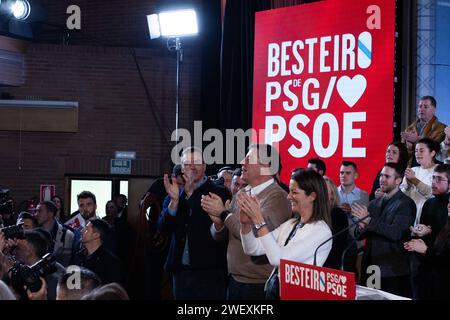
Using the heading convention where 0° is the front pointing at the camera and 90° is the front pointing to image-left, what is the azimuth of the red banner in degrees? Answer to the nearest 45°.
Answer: approximately 45°

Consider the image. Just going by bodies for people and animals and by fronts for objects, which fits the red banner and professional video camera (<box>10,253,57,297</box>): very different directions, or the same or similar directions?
very different directions

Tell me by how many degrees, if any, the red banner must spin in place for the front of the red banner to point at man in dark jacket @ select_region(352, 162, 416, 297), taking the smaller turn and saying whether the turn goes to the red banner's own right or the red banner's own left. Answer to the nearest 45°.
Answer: approximately 45° to the red banner's own left

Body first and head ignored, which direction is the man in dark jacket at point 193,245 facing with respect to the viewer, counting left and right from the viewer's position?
facing the viewer and to the left of the viewer

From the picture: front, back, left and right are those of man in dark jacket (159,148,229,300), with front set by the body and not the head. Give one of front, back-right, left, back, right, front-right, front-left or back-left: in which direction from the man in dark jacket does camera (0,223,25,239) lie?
front-right

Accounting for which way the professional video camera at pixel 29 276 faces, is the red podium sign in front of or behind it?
in front

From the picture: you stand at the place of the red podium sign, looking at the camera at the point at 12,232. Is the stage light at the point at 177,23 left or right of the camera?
right

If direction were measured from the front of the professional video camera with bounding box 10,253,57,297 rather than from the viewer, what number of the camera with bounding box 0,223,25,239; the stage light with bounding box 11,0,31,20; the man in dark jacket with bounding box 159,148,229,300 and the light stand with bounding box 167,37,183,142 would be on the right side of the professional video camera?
0

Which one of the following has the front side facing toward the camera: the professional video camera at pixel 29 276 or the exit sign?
the exit sign

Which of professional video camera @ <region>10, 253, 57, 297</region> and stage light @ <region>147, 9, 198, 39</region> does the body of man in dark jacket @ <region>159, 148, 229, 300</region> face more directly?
the professional video camera

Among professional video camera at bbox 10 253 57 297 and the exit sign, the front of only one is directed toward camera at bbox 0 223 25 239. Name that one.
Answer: the exit sign

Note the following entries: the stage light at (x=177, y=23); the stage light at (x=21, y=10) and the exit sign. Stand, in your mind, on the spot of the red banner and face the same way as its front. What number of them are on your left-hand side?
0

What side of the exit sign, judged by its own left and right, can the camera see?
front

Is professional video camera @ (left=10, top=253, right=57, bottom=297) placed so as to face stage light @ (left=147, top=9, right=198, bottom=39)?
no

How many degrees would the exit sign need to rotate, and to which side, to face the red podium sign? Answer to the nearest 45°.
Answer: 0° — it already faces it

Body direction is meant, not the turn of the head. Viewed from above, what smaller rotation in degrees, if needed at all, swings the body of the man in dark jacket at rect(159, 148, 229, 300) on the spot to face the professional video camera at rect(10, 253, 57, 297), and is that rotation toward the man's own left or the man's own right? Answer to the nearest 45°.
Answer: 0° — they already face it

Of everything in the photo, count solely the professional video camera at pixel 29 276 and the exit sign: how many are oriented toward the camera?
1
